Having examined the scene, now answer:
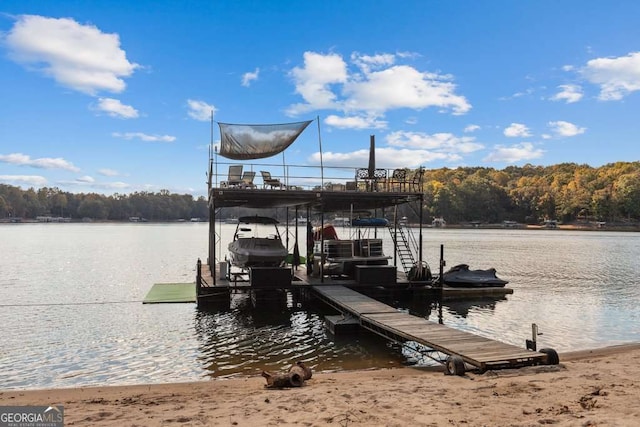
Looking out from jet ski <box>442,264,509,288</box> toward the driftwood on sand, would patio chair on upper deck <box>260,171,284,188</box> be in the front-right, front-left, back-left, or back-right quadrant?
front-right
